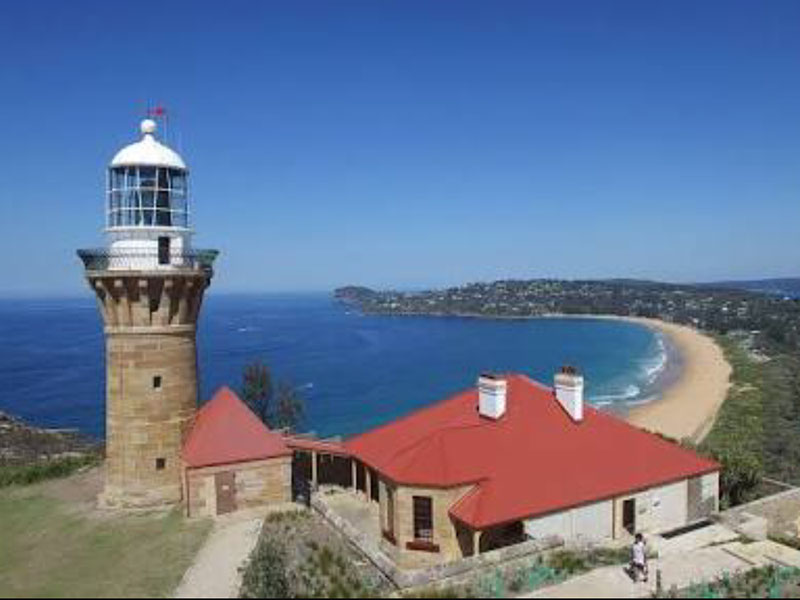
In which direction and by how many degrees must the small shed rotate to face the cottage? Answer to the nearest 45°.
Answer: approximately 90° to its left

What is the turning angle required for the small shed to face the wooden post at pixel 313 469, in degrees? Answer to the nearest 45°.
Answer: approximately 135° to its left

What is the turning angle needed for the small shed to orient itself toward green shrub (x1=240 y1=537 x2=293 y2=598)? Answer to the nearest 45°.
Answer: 0° — it already faces it

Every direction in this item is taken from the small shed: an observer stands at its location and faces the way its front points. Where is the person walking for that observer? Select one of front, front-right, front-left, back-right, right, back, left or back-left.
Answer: front-left

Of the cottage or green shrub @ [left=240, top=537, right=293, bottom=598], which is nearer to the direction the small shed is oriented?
the green shrub

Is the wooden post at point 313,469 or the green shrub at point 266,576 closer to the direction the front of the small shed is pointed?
the green shrub

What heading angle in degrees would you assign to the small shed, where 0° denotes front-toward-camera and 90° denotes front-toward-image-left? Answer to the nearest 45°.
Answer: approximately 0°

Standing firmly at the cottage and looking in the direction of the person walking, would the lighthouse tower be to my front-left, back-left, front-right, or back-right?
back-right

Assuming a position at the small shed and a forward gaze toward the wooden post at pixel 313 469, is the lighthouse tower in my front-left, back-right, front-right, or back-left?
back-left
